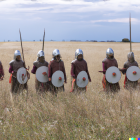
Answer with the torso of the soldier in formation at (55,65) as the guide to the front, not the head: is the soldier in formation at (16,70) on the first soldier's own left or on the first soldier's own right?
on the first soldier's own right

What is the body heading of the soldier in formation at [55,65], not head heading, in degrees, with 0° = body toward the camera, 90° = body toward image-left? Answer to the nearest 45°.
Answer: approximately 0°

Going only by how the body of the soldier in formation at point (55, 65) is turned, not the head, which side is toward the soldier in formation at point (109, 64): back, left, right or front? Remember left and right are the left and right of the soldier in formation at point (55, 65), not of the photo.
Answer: left

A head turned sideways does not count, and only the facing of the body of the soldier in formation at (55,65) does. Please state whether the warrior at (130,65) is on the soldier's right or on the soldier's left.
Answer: on the soldier's left
